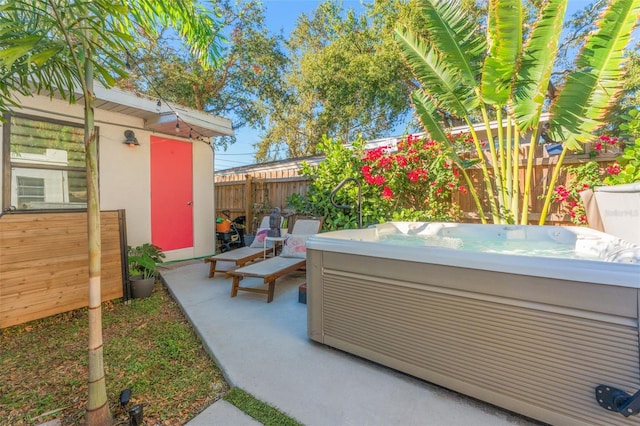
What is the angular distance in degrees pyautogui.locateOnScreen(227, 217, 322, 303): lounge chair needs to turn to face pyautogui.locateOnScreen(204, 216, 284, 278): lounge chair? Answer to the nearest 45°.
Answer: approximately 90° to its right

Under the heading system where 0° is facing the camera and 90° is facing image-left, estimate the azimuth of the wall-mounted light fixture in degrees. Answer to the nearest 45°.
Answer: approximately 315°

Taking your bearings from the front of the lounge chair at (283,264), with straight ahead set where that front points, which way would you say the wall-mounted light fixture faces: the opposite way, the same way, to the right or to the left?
to the left

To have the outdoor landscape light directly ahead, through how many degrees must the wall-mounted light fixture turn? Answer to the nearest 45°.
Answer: approximately 45° to its right

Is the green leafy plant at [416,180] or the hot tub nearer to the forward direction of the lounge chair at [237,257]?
the hot tub

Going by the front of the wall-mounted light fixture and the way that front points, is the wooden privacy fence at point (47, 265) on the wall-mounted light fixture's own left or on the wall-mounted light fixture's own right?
on the wall-mounted light fixture's own right

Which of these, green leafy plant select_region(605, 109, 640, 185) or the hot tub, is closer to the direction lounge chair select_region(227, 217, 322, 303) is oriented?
the hot tub

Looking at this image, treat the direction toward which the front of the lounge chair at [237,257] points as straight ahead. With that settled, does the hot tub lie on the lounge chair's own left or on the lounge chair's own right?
on the lounge chair's own left

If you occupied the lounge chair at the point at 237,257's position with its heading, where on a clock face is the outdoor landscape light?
The outdoor landscape light is roughly at 11 o'clock from the lounge chair.

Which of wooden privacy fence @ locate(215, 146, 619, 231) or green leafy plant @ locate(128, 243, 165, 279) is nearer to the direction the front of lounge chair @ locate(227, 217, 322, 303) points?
the green leafy plant
